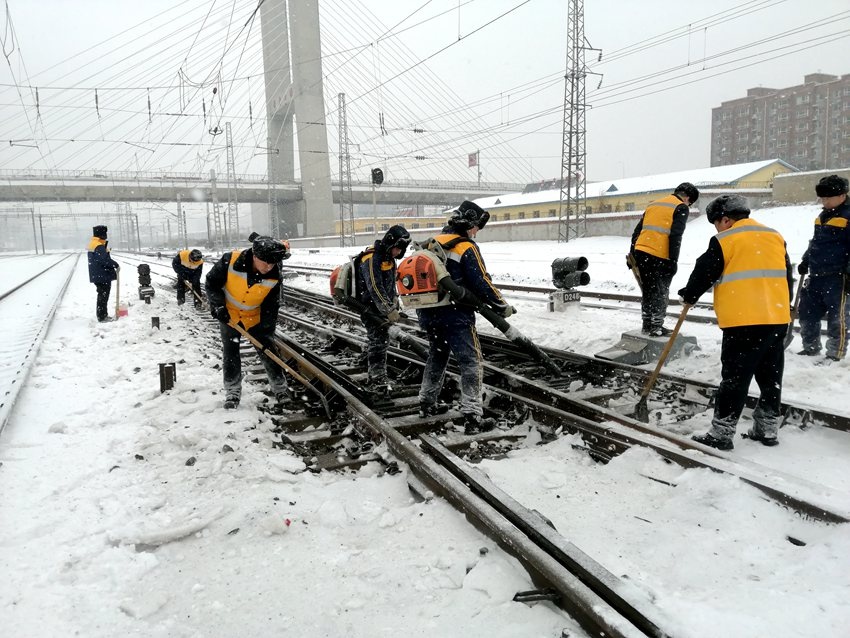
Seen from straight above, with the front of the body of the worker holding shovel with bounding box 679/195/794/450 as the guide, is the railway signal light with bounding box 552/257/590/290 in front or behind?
in front

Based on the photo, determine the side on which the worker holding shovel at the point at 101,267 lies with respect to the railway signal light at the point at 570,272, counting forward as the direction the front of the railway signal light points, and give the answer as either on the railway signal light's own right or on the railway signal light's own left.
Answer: on the railway signal light's own right

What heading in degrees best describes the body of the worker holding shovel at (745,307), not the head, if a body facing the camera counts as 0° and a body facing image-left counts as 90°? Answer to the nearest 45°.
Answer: approximately 135°

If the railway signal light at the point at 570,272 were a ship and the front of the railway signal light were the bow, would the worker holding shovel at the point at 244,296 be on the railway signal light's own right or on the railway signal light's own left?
on the railway signal light's own right

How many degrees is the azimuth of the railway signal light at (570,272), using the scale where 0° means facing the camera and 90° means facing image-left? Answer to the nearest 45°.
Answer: approximately 315°

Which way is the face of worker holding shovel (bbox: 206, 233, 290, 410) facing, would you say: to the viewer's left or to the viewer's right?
to the viewer's right

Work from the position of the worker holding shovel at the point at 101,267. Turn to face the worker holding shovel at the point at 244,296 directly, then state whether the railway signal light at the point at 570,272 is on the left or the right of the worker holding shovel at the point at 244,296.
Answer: left
